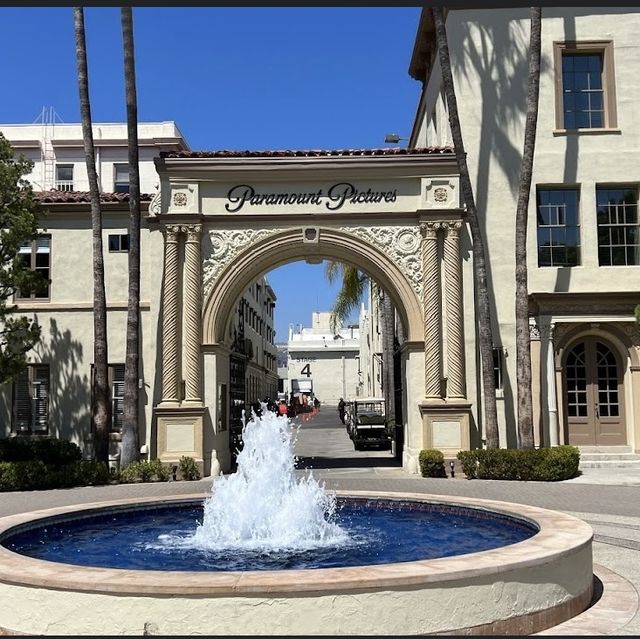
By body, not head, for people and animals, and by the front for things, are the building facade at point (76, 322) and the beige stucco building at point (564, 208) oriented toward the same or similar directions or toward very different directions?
same or similar directions

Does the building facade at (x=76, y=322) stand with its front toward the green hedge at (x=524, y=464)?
no

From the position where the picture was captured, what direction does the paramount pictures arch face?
facing the viewer

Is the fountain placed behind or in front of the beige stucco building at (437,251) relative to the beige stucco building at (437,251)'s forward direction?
in front

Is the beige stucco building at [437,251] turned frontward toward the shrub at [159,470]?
no

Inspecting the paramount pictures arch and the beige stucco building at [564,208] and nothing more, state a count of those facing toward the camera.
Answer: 2

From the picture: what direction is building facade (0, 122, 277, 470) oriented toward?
toward the camera

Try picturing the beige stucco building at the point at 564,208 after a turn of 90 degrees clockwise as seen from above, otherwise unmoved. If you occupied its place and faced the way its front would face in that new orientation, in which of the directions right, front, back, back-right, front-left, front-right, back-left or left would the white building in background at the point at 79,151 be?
front-right

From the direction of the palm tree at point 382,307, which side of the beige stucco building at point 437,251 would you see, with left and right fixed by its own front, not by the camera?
back

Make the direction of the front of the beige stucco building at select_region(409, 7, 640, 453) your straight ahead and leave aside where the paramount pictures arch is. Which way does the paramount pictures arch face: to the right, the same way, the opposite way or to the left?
the same way

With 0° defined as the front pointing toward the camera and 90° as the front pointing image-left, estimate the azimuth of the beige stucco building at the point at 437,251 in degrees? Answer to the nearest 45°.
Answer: approximately 0°

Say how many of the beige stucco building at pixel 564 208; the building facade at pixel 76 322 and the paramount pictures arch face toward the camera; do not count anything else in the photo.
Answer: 3
